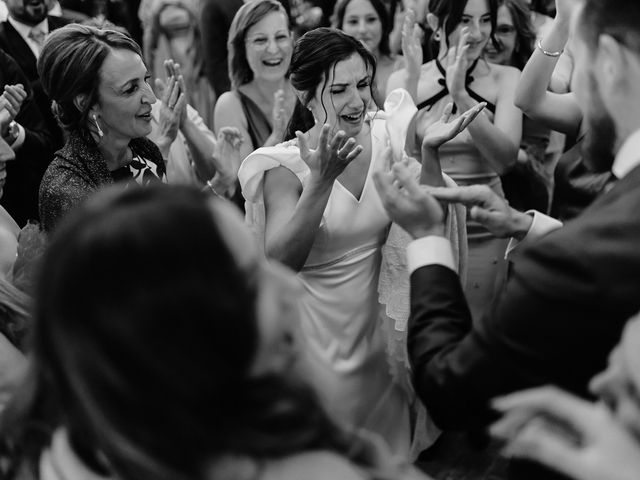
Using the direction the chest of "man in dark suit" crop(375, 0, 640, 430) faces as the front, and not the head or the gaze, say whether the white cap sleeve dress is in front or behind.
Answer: in front

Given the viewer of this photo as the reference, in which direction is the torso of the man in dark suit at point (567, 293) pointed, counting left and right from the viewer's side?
facing away from the viewer and to the left of the viewer
